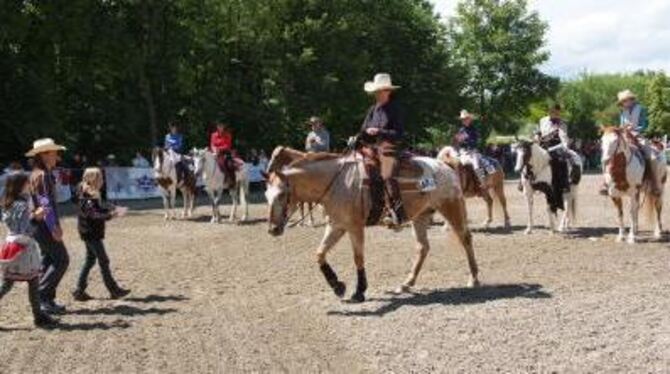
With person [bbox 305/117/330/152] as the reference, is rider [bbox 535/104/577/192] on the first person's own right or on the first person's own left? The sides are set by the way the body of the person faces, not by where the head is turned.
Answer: on the first person's own left

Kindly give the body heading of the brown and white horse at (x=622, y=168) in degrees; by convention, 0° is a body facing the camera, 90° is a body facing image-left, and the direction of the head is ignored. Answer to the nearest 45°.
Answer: approximately 45°

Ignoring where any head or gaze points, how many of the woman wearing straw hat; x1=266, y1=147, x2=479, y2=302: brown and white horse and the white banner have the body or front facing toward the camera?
1

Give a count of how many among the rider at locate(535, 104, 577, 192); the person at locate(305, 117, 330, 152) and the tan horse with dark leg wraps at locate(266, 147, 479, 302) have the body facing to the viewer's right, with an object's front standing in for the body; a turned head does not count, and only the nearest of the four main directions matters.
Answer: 0

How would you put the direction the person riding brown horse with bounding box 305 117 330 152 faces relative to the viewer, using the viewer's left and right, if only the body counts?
facing the viewer and to the left of the viewer

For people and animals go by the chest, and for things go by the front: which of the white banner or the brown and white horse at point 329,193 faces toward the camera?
the white banner

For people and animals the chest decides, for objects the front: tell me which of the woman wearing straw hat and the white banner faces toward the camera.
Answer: the white banner

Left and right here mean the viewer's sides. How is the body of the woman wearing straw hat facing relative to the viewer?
facing to the right of the viewer

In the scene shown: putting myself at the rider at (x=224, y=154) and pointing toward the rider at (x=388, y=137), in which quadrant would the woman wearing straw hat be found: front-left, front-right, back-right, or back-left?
front-right

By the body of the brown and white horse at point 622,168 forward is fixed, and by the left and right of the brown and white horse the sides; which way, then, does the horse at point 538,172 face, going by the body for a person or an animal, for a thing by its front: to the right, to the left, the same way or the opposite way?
the same way

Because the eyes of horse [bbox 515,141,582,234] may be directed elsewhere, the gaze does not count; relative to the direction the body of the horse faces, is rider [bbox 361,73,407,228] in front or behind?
in front
